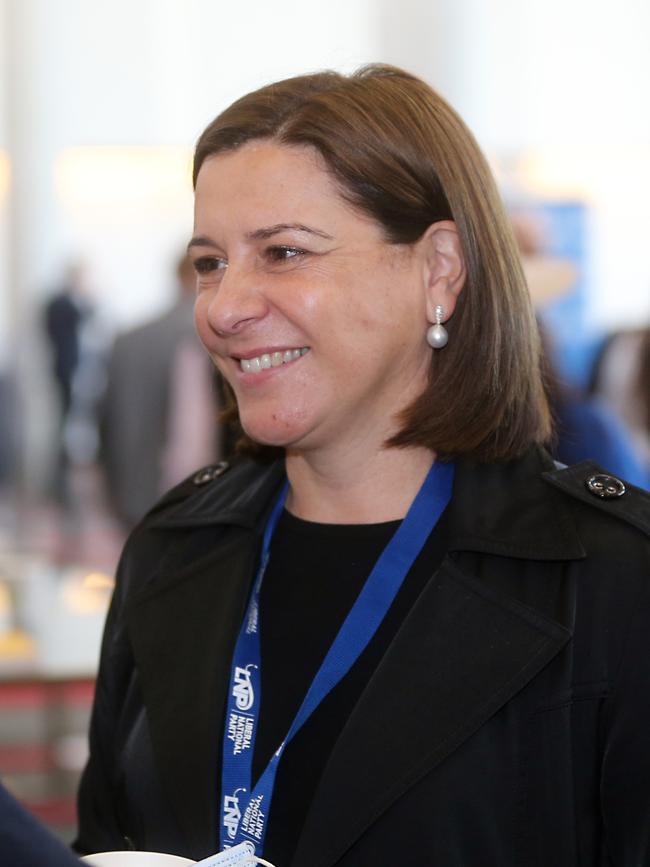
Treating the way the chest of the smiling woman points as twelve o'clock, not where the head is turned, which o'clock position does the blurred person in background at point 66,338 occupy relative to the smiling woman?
The blurred person in background is roughly at 4 o'clock from the smiling woman.

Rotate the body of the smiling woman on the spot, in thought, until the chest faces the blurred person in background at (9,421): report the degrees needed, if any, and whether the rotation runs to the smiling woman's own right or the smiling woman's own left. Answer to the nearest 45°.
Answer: approximately 135° to the smiling woman's own right

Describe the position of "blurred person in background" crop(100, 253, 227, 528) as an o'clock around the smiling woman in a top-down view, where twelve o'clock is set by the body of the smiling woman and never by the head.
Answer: The blurred person in background is roughly at 4 o'clock from the smiling woman.

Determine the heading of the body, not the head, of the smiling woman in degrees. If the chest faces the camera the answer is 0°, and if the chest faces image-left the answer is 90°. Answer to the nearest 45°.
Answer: approximately 45°

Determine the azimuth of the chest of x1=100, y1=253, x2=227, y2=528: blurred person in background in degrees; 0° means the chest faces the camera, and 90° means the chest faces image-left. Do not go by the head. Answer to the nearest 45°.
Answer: approximately 315°
